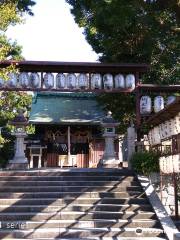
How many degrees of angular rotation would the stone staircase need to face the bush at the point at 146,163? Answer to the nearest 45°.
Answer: approximately 135° to its left

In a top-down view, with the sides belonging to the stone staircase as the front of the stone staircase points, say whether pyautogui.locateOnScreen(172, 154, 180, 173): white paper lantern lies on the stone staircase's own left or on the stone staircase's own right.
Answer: on the stone staircase's own left

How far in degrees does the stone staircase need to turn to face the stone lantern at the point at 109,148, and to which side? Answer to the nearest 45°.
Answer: approximately 180°

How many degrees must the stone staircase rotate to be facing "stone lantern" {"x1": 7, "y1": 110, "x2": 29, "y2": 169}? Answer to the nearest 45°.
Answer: approximately 135° to its right

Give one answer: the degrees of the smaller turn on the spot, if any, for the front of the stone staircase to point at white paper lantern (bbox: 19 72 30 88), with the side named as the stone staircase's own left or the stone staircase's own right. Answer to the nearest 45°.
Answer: approximately 135° to the stone staircase's own right

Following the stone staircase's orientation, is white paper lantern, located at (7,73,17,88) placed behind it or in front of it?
behind

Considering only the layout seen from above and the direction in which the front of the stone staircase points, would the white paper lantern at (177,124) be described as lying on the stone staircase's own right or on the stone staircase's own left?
on the stone staircase's own left

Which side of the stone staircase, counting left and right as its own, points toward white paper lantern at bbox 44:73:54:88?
back

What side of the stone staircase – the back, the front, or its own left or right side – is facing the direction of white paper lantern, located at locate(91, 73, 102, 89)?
back

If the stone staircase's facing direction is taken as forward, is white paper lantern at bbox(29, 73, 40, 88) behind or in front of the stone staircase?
behind

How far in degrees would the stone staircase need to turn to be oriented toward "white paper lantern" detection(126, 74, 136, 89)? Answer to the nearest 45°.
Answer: approximately 135° to its left

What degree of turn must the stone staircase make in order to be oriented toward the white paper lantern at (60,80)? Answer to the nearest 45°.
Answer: approximately 180°

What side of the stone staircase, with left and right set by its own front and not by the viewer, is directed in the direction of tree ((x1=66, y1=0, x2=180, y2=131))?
back

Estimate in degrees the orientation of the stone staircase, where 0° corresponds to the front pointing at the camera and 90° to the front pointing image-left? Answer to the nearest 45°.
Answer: approximately 0°
